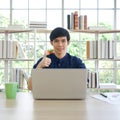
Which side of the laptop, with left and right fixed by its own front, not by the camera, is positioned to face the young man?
front

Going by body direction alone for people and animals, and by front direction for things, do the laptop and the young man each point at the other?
yes

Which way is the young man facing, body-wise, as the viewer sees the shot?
toward the camera

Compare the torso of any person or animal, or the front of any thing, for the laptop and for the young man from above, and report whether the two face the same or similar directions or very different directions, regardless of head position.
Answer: very different directions

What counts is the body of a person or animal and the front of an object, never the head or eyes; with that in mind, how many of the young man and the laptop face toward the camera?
1

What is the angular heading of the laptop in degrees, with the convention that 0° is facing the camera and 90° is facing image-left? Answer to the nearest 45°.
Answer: approximately 180°

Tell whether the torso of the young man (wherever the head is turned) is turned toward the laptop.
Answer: yes

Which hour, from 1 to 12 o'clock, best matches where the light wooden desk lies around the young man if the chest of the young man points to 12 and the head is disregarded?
The light wooden desk is roughly at 12 o'clock from the young man.
